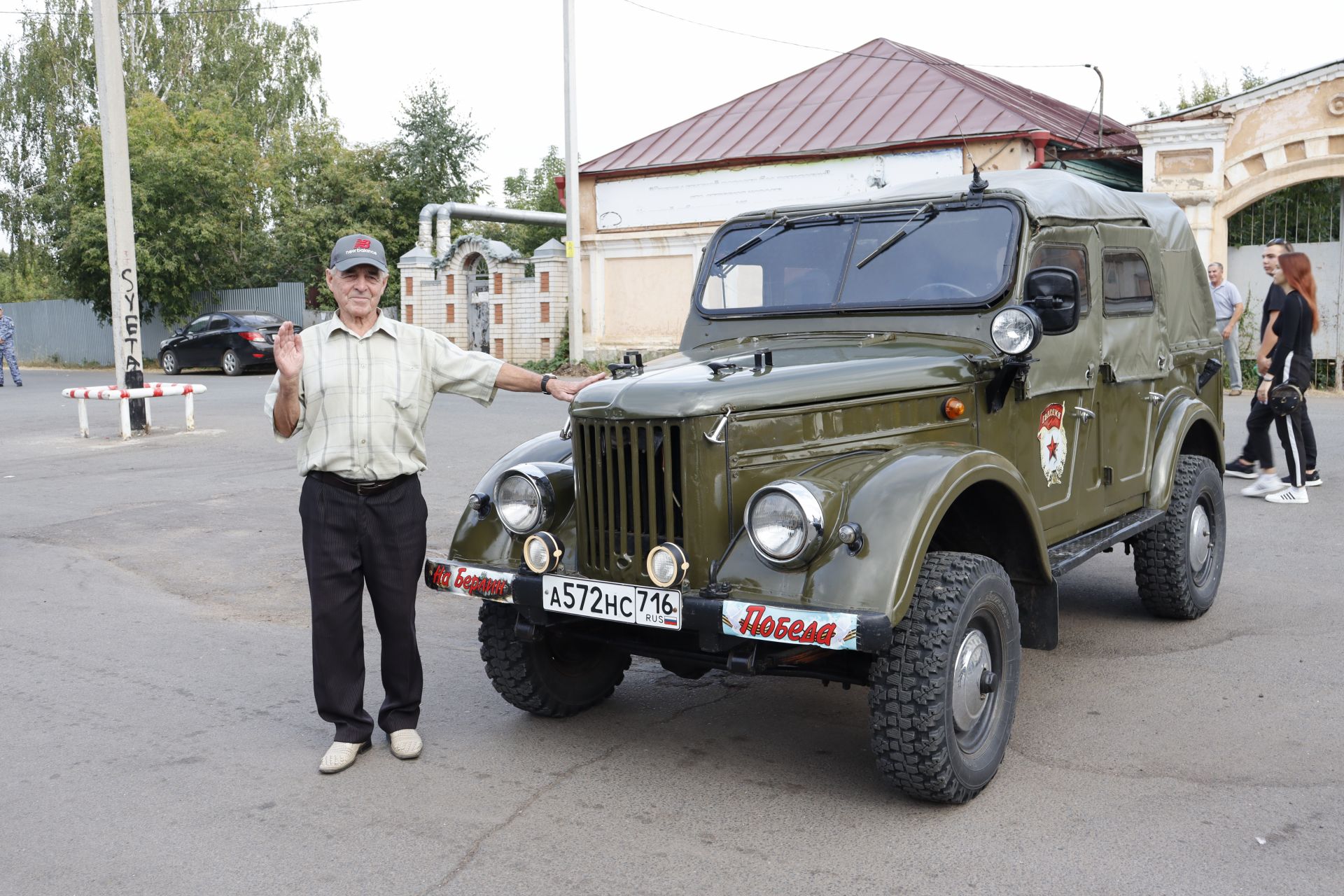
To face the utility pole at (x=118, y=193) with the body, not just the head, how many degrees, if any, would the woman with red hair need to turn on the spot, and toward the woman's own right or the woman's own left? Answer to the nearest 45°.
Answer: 0° — they already face it

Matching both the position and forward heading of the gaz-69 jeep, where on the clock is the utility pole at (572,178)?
The utility pole is roughly at 4 o'clock from the gaz-69 jeep.

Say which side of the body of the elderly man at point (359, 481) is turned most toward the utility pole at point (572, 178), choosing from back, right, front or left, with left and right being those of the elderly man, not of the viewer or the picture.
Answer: back

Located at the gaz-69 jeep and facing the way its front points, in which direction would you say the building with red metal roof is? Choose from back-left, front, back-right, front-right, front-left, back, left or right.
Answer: back-right

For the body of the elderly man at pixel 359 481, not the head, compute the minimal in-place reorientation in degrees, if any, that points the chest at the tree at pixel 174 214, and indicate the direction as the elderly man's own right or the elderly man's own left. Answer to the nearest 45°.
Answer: approximately 180°

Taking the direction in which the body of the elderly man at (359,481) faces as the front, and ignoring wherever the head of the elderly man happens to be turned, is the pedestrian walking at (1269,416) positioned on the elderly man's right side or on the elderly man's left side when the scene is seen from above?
on the elderly man's left side

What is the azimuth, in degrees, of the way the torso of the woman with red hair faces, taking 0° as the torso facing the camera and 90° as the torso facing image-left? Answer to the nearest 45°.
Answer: approximately 90°

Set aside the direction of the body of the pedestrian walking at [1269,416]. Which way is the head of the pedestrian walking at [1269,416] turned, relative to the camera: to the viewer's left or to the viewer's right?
to the viewer's left

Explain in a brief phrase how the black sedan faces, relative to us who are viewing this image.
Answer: facing away from the viewer and to the left of the viewer

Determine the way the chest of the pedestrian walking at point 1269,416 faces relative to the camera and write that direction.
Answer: to the viewer's left
